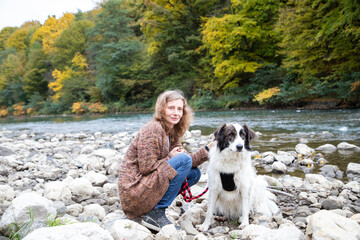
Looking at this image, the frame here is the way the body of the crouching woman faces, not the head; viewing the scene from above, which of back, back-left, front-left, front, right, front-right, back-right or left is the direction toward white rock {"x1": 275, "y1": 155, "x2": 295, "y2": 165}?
front-left

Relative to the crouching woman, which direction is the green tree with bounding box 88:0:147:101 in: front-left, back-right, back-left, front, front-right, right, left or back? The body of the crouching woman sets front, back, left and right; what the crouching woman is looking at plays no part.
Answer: left

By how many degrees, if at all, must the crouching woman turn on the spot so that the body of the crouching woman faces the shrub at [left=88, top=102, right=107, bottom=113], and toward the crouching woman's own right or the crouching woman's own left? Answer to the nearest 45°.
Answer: approximately 90° to the crouching woman's own left

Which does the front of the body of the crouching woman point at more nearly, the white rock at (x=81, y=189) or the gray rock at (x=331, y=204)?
the gray rock

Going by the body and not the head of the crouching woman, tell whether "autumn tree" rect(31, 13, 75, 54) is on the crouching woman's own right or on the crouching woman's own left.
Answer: on the crouching woman's own left

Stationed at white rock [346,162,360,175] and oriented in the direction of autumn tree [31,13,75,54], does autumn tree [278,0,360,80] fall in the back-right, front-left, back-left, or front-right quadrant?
front-right

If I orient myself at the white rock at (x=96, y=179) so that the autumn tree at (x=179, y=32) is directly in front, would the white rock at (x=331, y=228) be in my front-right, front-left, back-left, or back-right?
back-right

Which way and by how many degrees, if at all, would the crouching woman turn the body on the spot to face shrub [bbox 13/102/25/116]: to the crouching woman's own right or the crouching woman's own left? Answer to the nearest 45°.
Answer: approximately 135° to the crouching woman's own left

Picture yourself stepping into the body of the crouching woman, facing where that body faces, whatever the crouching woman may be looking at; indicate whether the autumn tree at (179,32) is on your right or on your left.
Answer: on your left

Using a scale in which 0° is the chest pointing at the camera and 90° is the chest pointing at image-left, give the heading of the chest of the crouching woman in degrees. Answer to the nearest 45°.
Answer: approximately 270°

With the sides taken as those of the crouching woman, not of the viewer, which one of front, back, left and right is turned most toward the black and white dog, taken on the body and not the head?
front
